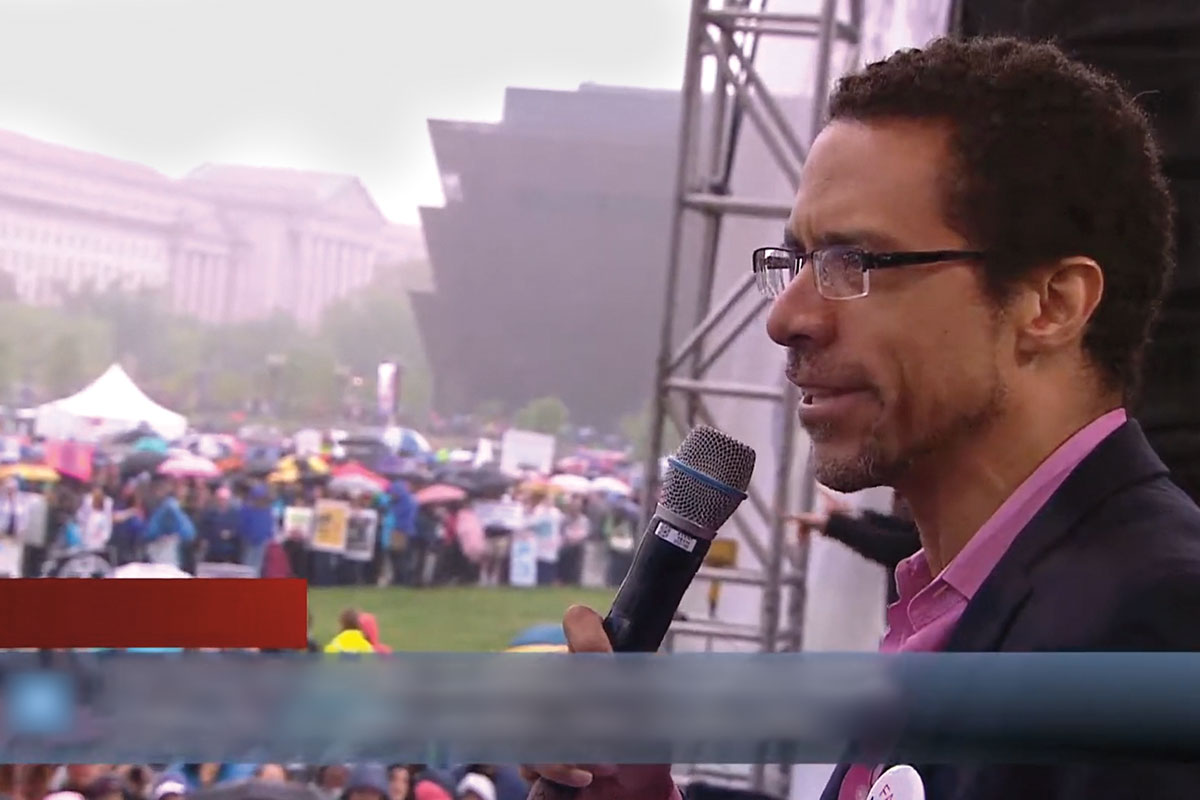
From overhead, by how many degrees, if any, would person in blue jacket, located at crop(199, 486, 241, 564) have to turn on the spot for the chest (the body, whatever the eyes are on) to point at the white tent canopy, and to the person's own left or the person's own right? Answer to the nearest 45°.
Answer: approximately 135° to the person's own right

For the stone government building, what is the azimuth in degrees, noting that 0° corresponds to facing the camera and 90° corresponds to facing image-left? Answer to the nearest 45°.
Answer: approximately 315°

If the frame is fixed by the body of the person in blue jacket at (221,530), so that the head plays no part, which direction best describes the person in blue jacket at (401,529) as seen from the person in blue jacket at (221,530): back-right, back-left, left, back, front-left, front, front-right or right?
back-left

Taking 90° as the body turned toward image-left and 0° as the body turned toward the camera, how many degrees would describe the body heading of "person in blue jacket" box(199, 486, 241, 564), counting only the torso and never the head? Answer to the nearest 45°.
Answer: approximately 0°

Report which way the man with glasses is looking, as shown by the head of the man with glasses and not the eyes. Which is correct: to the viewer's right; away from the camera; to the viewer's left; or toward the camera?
to the viewer's left
